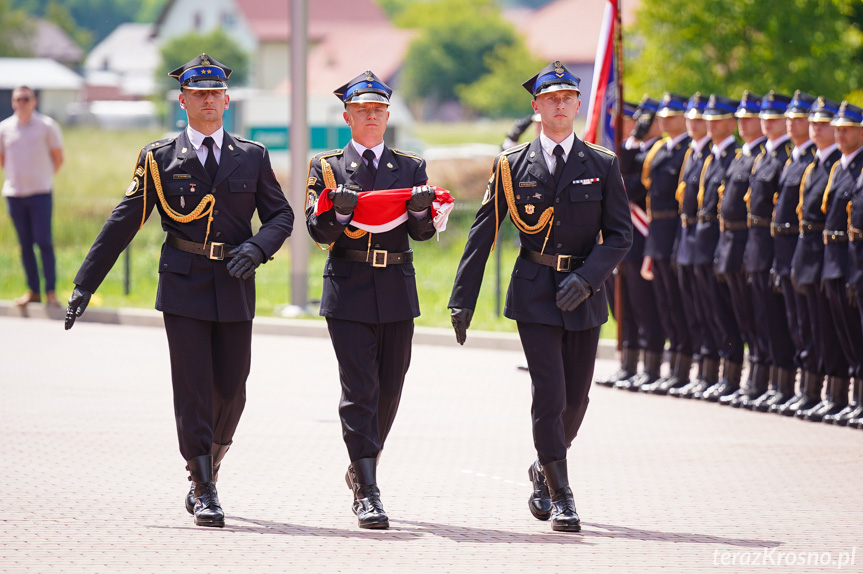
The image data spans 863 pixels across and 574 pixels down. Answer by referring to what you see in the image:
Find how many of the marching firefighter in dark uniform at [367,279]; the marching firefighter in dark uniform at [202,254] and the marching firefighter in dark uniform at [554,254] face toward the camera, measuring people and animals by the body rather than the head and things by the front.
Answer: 3

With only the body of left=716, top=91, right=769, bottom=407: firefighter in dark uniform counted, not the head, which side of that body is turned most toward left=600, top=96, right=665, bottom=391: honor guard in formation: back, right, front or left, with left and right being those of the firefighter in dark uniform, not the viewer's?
right

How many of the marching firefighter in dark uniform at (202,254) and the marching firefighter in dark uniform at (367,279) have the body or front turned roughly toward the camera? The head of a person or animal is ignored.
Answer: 2

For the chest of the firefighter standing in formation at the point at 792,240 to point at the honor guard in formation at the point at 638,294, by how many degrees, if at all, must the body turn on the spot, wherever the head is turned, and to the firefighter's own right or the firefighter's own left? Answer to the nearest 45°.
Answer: approximately 90° to the firefighter's own right

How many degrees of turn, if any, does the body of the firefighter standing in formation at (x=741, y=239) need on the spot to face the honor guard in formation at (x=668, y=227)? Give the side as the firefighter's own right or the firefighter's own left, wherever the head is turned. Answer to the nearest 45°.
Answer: approximately 90° to the firefighter's own right

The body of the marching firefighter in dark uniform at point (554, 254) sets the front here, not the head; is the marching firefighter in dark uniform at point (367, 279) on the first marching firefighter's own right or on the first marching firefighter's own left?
on the first marching firefighter's own right

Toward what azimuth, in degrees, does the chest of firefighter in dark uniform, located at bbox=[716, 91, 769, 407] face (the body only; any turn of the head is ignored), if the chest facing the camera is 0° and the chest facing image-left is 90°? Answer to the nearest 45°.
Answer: approximately 45°
